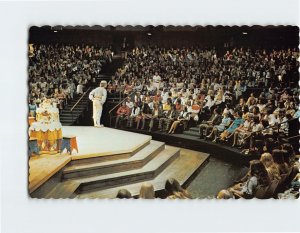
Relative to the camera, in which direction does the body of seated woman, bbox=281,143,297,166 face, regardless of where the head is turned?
to the viewer's left

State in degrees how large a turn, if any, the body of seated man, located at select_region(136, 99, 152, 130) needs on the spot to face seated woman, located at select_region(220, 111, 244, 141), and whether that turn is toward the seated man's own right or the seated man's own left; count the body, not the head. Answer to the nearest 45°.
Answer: approximately 135° to the seated man's own left

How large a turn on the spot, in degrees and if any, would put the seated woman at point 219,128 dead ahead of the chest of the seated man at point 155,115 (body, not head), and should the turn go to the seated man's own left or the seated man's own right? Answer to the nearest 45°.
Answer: approximately 135° to the seated man's own left

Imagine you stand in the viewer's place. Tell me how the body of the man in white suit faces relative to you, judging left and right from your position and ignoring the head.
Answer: facing away from the viewer and to the right of the viewer

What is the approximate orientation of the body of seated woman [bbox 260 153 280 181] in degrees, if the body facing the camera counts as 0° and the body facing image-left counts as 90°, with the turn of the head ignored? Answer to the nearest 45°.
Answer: approximately 90°
